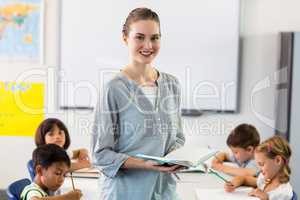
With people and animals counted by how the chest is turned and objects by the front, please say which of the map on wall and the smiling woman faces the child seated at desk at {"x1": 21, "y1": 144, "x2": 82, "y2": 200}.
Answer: the map on wall

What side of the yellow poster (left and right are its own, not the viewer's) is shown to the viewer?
front

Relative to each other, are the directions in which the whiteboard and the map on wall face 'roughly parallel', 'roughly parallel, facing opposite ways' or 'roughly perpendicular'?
roughly parallel

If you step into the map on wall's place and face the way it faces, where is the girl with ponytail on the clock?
The girl with ponytail is roughly at 11 o'clock from the map on wall.

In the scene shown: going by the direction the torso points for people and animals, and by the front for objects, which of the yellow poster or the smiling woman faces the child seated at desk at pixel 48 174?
the yellow poster

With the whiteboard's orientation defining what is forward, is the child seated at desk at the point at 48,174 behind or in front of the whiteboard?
in front

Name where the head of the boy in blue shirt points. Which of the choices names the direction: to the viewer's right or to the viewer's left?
to the viewer's left

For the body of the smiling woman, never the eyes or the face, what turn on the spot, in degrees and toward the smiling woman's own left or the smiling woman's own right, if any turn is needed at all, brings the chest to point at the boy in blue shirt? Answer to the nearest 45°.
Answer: approximately 90° to the smiling woman's own left

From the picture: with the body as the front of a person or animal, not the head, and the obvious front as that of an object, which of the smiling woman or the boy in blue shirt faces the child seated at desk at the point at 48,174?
the boy in blue shirt

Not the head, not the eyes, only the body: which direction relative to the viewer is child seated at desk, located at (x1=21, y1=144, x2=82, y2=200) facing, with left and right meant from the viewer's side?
facing the viewer and to the right of the viewer

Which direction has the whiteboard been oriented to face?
toward the camera

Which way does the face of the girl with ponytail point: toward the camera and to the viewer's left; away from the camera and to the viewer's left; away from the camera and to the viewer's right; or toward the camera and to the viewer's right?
toward the camera and to the viewer's left

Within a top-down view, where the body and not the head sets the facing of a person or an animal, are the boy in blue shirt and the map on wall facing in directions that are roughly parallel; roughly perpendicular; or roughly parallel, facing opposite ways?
roughly perpendicular

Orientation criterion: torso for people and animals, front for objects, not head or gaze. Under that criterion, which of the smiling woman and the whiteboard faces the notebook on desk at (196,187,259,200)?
the whiteboard

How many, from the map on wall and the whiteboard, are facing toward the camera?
2

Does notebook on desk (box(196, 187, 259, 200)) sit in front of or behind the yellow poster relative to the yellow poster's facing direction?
in front

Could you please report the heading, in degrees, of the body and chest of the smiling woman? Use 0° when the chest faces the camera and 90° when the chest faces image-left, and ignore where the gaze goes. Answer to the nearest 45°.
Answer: approximately 315°

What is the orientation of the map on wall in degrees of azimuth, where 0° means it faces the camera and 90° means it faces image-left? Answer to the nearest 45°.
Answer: approximately 0°
